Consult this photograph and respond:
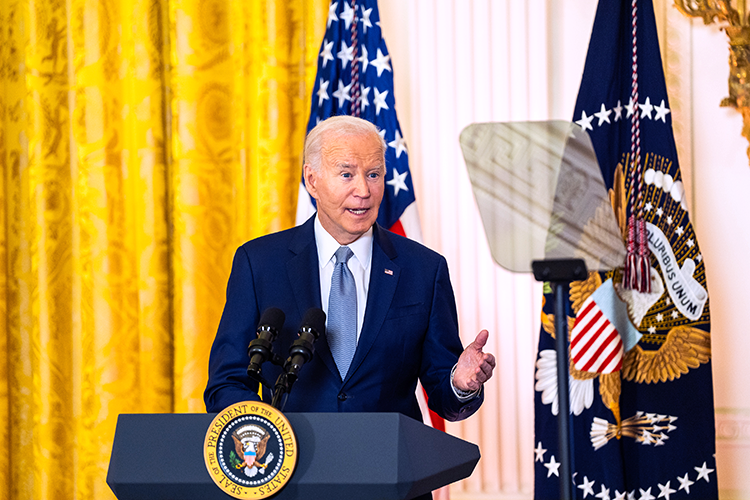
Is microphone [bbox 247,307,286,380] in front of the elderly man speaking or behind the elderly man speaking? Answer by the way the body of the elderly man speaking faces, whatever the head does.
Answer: in front

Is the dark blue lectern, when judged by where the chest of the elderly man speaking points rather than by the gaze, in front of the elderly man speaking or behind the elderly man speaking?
in front

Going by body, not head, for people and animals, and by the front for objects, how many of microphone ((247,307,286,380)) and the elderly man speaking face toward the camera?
1

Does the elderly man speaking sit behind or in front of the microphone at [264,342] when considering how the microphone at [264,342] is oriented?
in front

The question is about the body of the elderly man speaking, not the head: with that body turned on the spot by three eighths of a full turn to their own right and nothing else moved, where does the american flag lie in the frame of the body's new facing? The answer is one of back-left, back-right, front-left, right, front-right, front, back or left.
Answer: front-right

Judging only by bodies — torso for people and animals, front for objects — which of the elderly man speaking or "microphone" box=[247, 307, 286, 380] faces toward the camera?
the elderly man speaking

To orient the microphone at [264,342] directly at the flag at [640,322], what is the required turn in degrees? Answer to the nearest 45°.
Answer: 0° — it already faces it

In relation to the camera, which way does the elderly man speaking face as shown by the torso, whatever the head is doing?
toward the camera

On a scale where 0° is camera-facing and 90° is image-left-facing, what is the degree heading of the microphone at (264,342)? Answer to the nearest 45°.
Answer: approximately 225°
